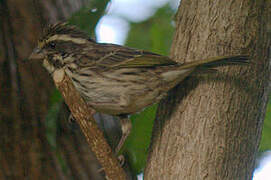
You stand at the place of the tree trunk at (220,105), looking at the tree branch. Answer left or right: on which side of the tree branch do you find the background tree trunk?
right

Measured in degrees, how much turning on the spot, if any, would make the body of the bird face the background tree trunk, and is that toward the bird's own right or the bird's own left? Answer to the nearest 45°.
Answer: approximately 90° to the bird's own right

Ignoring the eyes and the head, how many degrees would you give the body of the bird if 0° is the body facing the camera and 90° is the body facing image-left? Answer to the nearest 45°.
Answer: approximately 90°

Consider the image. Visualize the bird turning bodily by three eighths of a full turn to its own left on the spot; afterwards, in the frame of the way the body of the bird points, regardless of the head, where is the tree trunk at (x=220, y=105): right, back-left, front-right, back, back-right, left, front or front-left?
front
